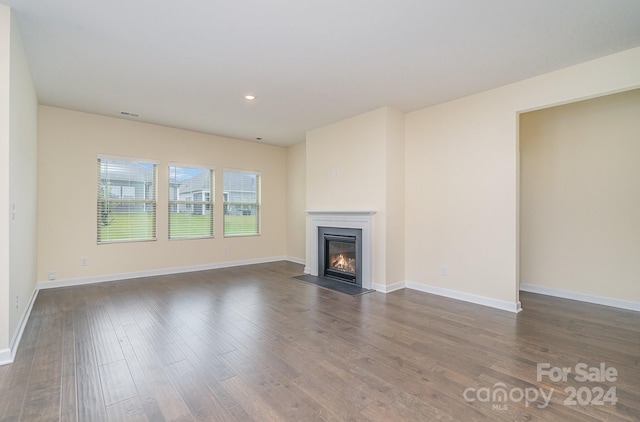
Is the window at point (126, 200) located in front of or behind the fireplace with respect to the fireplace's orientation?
in front

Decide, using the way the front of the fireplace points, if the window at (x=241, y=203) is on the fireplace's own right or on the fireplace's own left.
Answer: on the fireplace's own right

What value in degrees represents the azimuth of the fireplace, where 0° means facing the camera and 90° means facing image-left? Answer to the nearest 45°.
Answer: approximately 45°

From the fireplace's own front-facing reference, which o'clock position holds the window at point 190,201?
The window is roughly at 2 o'clock from the fireplace.

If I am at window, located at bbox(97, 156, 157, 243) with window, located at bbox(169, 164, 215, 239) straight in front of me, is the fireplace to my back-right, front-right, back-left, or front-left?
front-right
